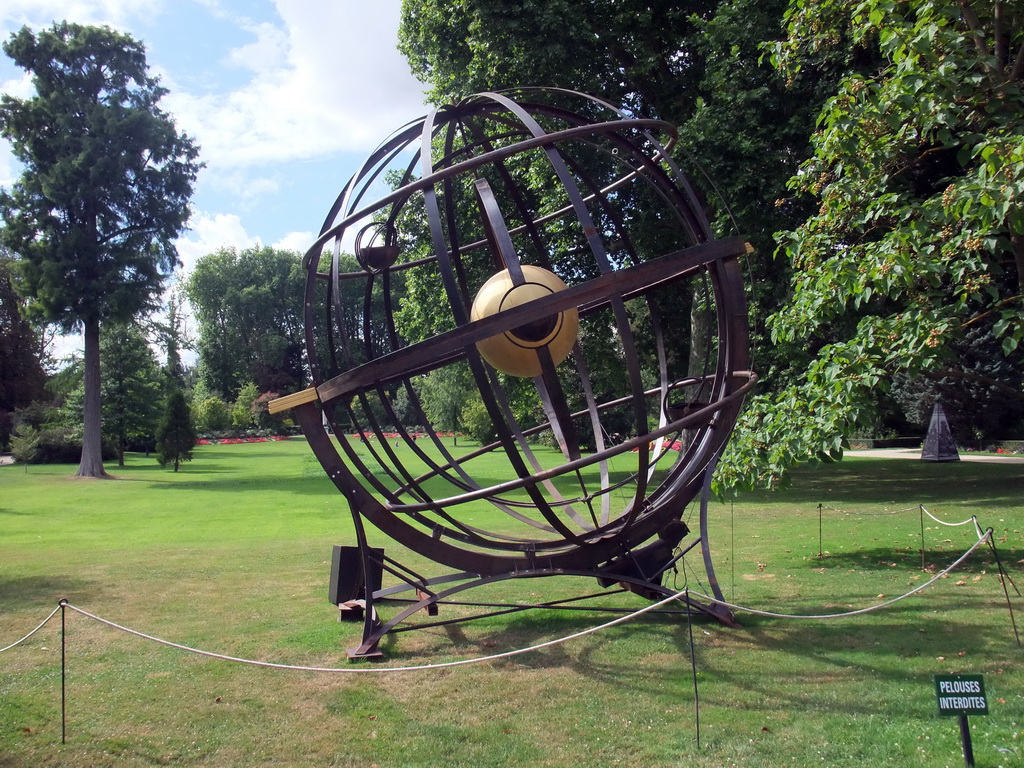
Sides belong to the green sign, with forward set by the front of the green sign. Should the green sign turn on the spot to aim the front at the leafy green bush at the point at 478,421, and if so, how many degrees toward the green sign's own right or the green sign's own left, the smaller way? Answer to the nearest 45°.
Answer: approximately 135° to the green sign's own right

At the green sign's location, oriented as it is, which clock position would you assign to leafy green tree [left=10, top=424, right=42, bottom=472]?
The leafy green tree is roughly at 4 o'clock from the green sign.

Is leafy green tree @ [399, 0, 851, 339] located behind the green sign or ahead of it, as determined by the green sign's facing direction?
behind

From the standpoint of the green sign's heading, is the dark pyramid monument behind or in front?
behind

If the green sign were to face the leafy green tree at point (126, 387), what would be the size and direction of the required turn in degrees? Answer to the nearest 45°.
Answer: approximately 135° to its right

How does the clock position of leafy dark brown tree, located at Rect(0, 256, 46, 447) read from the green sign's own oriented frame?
The leafy dark brown tree is roughly at 4 o'clock from the green sign.

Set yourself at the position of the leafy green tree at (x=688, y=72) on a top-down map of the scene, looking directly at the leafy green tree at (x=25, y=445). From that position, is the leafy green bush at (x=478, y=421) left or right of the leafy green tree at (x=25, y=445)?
right

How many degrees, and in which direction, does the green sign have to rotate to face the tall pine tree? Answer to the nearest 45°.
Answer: approximately 135° to its right

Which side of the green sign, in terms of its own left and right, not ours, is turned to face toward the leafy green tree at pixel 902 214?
back

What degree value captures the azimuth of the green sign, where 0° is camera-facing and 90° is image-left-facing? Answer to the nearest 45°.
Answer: approximately 0°

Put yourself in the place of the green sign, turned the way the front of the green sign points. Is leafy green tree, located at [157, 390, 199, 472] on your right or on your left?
on your right
